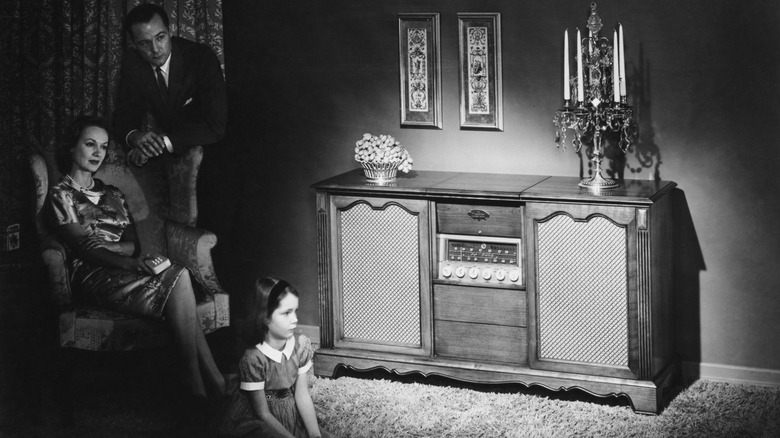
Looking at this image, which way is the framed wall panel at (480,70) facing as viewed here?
toward the camera

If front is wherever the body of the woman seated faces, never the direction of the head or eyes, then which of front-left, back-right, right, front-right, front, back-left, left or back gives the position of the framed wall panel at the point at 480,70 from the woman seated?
front-left

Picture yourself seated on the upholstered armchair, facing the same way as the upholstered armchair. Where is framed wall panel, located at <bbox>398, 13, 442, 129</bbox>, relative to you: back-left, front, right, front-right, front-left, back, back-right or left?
front-left

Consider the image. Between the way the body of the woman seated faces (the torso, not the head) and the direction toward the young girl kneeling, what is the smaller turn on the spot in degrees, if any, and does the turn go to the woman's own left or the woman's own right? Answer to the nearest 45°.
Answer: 0° — they already face them

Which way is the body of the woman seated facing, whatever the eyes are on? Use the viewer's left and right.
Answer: facing the viewer and to the right of the viewer

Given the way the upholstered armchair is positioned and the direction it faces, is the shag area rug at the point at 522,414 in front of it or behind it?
in front

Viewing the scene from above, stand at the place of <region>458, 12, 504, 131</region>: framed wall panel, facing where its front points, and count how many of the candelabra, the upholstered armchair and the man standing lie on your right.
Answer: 2

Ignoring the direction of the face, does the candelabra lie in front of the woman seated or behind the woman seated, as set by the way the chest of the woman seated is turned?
in front
